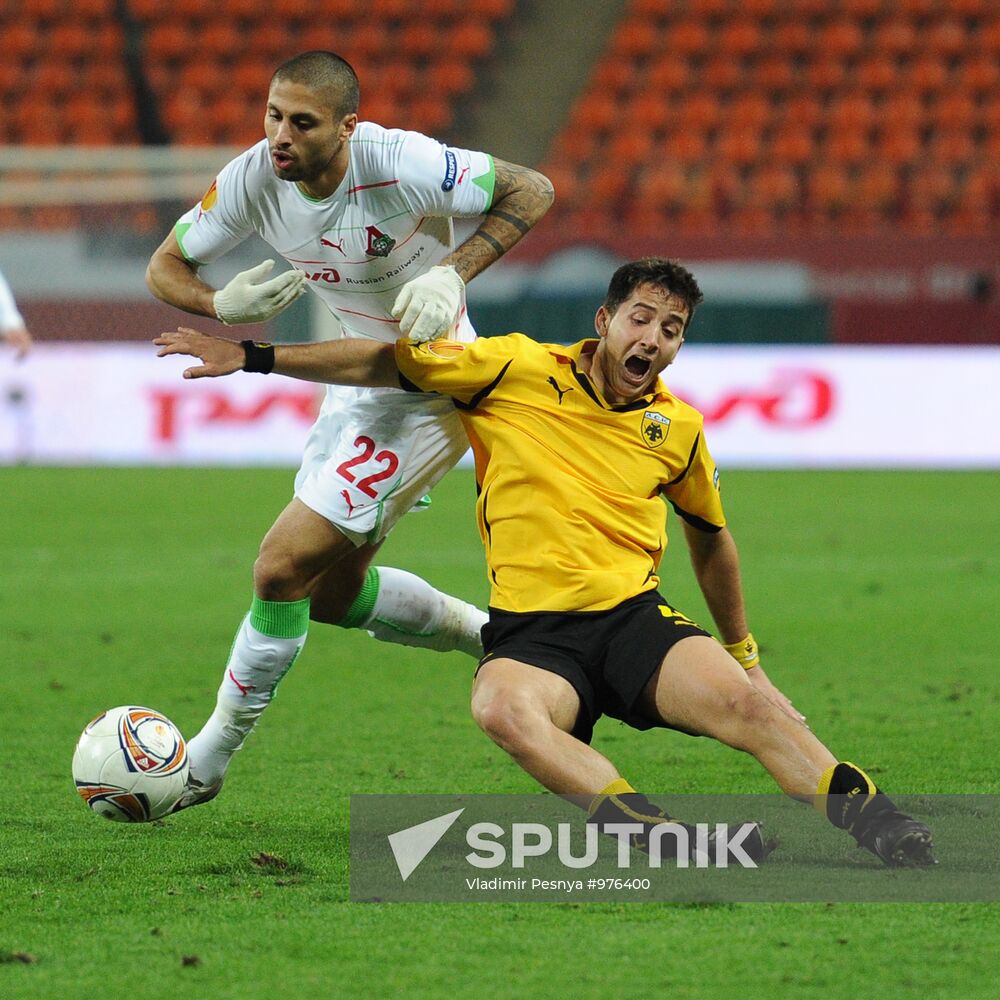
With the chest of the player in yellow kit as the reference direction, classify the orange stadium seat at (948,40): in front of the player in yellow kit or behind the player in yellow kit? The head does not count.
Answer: behind

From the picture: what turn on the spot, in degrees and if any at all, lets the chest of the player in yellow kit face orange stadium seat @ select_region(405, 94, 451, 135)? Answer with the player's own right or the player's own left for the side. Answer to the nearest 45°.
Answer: approximately 180°

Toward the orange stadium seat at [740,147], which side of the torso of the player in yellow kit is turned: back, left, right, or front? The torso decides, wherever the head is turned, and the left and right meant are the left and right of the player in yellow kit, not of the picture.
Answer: back

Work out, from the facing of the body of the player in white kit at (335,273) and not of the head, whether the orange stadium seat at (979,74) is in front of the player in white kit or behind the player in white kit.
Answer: behind

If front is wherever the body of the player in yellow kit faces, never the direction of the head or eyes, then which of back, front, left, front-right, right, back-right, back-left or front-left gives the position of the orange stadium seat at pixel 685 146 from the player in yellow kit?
back

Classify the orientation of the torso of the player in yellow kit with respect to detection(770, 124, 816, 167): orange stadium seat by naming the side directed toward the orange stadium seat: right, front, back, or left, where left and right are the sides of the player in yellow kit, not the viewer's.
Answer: back

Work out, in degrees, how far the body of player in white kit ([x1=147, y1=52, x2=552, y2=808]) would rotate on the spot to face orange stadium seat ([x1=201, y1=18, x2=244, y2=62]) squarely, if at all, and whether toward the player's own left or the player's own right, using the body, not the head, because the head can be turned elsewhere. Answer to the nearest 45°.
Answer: approximately 135° to the player's own right

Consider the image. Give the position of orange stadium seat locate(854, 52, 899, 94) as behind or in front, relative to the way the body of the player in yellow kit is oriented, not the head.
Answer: behind

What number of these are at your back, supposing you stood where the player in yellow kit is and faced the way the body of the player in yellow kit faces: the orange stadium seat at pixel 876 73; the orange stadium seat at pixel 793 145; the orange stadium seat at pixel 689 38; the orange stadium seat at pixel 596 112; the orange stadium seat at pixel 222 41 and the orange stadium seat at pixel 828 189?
6

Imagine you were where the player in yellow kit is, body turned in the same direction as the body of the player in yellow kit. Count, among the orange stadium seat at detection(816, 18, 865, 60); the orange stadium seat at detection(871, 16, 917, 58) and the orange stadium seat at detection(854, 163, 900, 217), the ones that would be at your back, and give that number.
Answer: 3

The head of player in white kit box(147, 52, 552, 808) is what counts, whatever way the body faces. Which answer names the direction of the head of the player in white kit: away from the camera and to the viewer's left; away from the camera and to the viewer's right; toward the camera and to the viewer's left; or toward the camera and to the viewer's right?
toward the camera and to the viewer's left

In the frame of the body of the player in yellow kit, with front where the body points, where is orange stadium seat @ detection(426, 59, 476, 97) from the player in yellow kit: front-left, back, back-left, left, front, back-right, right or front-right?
back

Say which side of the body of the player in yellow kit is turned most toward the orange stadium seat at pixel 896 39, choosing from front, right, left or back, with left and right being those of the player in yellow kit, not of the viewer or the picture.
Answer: back

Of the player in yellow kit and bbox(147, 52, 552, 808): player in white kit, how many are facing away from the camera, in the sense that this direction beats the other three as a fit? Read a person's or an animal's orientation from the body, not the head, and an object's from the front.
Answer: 0
